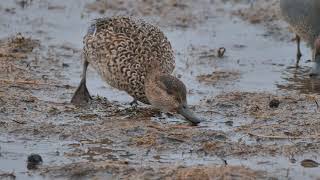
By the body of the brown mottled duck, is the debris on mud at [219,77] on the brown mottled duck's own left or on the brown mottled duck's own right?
on the brown mottled duck's own left

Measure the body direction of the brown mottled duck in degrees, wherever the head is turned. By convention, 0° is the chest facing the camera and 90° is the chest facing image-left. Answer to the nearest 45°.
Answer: approximately 315°

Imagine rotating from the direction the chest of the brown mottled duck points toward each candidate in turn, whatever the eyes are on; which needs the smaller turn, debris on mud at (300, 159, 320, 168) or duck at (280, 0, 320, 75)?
the debris on mud

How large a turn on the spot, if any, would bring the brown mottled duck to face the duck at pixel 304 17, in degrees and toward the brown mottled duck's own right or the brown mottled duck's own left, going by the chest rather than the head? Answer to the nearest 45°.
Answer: approximately 90° to the brown mottled duck's own left

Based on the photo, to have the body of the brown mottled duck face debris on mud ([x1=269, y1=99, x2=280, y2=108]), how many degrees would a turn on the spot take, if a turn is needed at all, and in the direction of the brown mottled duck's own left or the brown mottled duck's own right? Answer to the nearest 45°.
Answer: approximately 45° to the brown mottled duck's own left

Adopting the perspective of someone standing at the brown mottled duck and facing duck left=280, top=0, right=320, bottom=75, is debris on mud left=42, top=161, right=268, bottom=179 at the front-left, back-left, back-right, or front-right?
back-right

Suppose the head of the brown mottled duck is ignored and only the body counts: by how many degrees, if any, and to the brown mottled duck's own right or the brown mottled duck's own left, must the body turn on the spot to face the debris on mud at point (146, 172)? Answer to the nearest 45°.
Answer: approximately 45° to the brown mottled duck's own right
